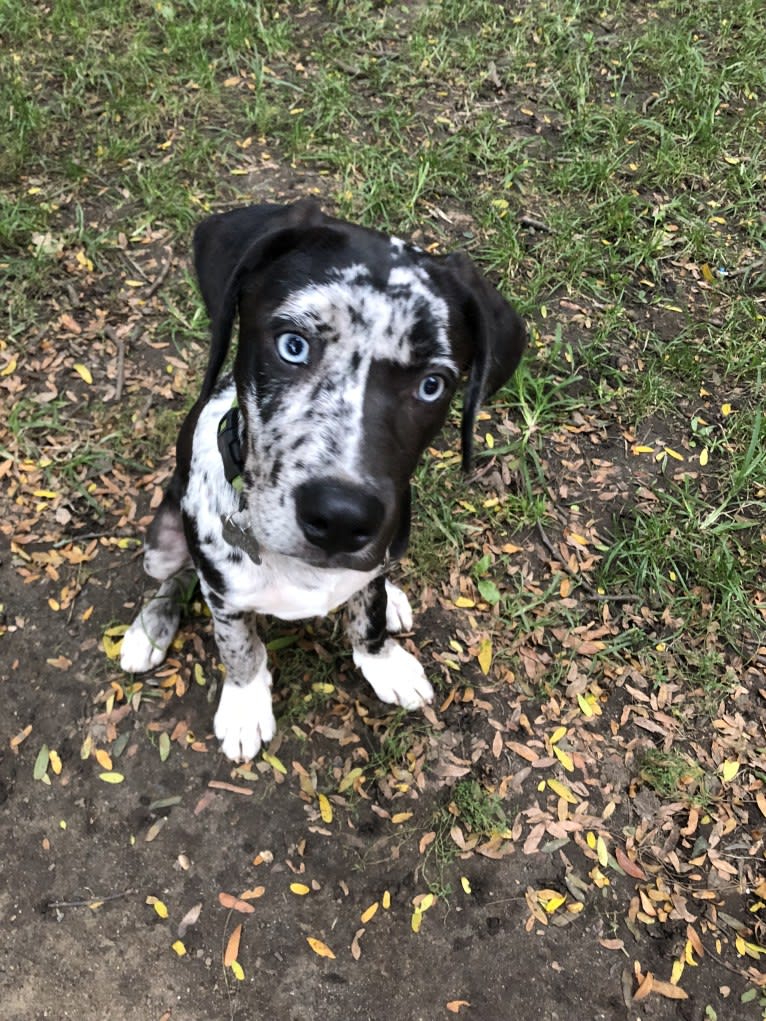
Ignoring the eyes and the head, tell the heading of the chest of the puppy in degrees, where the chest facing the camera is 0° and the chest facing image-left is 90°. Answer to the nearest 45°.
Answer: approximately 0°

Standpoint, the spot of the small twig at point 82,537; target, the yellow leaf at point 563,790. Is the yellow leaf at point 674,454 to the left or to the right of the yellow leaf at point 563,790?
left

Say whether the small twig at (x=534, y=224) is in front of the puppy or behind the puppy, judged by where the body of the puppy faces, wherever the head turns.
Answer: behind

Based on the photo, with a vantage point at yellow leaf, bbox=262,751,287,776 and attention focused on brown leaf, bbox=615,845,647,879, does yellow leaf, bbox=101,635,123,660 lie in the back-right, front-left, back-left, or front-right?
back-left
